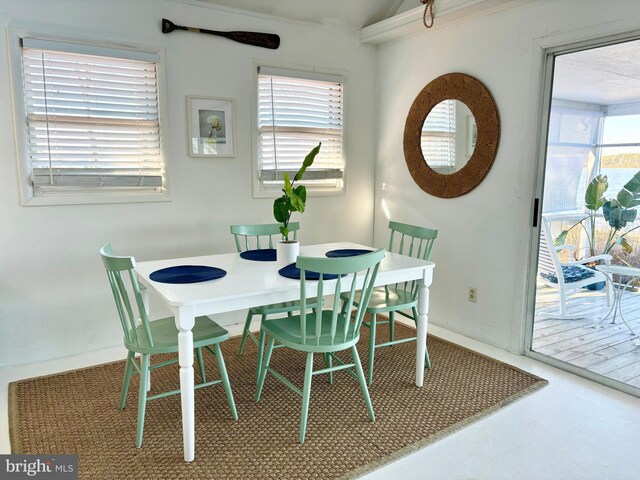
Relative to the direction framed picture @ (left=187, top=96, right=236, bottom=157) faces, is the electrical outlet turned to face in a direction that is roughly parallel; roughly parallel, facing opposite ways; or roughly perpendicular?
roughly perpendicular

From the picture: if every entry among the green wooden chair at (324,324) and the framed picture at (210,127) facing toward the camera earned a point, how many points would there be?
1

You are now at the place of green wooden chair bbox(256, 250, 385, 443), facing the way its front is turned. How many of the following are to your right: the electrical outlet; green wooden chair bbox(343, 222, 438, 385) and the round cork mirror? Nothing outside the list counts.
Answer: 3

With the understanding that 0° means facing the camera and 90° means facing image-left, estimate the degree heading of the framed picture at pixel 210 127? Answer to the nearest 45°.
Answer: approximately 0°

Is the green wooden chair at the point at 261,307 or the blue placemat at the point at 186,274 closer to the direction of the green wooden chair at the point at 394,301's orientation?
the blue placemat

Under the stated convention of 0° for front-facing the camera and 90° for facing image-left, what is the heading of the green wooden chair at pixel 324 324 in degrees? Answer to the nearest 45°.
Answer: approximately 135°

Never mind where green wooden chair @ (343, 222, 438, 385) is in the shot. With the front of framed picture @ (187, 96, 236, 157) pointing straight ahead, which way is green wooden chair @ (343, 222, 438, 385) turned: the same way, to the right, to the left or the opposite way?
to the right

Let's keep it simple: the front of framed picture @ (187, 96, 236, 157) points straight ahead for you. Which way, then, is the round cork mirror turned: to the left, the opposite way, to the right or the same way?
to the right

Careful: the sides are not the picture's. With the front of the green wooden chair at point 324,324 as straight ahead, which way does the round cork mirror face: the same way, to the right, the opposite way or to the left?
to the left

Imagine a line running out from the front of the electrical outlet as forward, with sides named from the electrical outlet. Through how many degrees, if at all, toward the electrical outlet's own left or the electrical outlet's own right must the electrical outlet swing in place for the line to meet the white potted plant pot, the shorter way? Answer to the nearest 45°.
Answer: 0° — it already faces it

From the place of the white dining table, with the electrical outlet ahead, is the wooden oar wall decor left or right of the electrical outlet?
left

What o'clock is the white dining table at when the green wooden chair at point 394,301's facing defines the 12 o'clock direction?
The white dining table is roughly at 12 o'clock from the green wooden chair.
